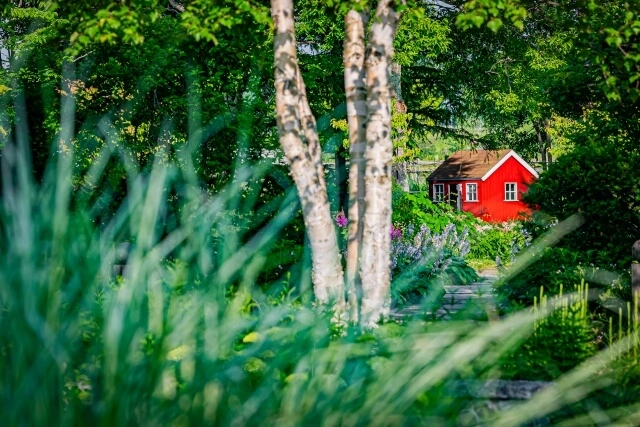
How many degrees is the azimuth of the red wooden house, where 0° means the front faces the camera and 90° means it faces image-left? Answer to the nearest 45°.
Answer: approximately 45°

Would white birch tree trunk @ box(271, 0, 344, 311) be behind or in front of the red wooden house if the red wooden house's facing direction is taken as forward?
in front

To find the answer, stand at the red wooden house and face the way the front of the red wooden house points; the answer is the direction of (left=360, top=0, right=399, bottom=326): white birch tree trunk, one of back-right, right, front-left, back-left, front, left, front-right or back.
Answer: front-left

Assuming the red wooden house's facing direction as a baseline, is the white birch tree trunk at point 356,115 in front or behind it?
in front

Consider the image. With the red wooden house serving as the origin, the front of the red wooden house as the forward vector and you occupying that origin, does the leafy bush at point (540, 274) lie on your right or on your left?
on your left

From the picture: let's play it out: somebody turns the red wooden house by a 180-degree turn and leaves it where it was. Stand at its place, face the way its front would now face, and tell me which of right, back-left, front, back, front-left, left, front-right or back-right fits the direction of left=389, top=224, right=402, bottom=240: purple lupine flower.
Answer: back-right
